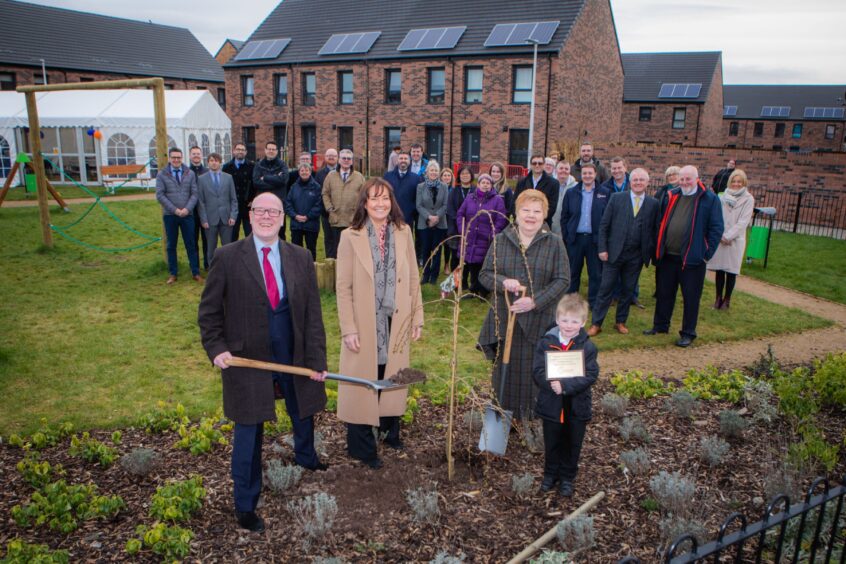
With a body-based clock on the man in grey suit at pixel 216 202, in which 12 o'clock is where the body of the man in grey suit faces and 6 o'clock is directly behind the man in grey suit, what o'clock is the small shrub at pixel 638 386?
The small shrub is roughly at 11 o'clock from the man in grey suit.

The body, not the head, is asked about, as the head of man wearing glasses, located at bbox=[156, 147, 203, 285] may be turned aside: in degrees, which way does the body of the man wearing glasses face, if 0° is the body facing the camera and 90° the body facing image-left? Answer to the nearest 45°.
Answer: approximately 0°

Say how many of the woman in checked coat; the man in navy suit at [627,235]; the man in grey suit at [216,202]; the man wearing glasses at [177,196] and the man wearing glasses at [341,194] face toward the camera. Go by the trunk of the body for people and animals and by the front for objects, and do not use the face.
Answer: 5

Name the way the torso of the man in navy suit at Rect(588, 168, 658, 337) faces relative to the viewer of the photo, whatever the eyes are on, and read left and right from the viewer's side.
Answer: facing the viewer

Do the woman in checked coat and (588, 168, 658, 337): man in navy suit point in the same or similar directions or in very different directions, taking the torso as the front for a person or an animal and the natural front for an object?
same or similar directions

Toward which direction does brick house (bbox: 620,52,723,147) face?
toward the camera

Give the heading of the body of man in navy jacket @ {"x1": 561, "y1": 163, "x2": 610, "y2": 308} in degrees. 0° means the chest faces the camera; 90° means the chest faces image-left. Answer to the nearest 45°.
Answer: approximately 0°

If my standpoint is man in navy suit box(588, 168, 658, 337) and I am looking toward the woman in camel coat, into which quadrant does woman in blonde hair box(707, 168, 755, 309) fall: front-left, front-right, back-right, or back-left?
back-left

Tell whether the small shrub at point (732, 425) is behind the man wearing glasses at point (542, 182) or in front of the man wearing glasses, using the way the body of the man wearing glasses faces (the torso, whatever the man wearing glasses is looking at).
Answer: in front

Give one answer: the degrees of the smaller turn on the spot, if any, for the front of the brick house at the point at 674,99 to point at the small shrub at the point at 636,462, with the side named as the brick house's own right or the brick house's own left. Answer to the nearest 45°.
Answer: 0° — it already faces it

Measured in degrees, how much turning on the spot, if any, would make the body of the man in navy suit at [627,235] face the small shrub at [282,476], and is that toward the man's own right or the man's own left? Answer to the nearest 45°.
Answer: approximately 45° to the man's own right

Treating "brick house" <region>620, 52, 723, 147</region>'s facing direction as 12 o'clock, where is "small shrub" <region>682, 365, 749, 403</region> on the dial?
The small shrub is roughly at 12 o'clock from the brick house.

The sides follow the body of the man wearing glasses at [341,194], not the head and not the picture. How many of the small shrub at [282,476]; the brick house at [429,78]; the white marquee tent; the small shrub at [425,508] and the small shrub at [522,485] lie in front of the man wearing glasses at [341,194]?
3

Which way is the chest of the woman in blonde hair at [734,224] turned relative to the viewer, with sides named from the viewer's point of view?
facing the viewer and to the left of the viewer

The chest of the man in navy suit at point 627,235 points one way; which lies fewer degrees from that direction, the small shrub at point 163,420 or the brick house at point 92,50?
the small shrub

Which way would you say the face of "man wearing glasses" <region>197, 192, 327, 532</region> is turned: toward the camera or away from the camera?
toward the camera

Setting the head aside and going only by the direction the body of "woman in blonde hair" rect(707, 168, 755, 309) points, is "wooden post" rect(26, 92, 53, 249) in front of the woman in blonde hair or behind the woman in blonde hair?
in front
